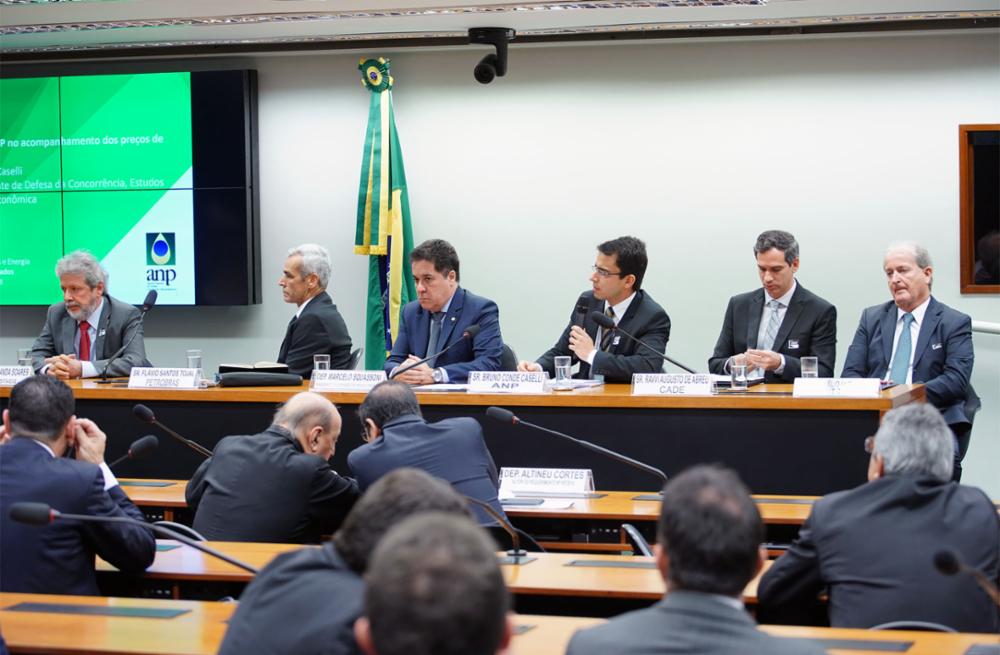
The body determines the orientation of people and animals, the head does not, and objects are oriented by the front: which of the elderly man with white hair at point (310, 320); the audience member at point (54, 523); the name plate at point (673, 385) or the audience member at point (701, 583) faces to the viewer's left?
the elderly man with white hair

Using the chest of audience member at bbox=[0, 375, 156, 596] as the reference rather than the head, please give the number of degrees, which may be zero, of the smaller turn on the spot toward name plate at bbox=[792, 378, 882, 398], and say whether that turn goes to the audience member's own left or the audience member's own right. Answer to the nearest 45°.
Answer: approximately 45° to the audience member's own right

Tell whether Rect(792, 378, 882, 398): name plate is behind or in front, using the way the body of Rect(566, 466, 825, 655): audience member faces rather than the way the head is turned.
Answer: in front

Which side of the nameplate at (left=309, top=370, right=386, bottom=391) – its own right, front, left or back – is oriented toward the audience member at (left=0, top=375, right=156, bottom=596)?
front

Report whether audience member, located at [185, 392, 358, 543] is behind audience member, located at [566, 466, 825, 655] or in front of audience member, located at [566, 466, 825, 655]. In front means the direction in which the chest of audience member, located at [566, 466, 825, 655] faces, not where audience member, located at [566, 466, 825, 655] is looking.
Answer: in front

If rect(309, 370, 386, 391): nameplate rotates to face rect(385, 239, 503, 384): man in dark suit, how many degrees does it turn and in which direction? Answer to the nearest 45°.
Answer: approximately 135° to its left

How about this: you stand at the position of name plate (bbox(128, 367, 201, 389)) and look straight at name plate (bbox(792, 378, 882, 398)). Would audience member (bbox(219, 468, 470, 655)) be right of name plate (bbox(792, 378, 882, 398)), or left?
right

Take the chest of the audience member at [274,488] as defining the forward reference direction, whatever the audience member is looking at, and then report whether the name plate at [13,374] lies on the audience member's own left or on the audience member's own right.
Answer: on the audience member's own left

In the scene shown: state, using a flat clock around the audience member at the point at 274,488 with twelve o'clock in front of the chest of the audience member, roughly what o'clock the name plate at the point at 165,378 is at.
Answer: The name plate is roughly at 10 o'clock from the audience member.

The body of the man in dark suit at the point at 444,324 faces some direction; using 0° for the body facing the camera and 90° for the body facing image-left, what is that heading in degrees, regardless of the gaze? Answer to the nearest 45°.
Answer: approximately 45°

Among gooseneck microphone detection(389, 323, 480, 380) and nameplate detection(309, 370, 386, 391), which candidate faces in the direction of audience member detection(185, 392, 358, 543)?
the nameplate

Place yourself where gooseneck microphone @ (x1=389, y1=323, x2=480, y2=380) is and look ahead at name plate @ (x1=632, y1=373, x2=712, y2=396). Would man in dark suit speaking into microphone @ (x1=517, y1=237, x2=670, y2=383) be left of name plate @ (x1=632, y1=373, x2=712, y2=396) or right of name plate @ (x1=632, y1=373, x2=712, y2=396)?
left

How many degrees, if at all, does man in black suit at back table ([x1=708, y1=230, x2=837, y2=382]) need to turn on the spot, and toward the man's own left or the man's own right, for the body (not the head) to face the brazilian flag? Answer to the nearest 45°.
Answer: approximately 90° to the man's own right
